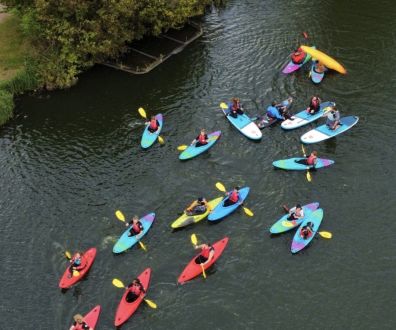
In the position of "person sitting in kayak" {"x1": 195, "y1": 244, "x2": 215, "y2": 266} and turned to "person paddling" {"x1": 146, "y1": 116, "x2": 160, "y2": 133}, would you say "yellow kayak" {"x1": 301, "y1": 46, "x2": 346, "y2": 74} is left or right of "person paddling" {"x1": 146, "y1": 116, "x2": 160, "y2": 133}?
right

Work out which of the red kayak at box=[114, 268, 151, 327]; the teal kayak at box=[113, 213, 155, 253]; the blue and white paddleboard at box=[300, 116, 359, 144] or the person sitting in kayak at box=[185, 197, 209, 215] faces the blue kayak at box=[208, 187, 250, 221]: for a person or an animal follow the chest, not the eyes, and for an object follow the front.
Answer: the blue and white paddleboard at box=[300, 116, 359, 144]

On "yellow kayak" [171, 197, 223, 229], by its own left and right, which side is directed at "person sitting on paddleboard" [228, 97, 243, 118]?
back

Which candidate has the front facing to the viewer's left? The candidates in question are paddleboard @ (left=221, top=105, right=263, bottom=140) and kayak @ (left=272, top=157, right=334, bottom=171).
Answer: kayak @ (left=272, top=157, right=334, bottom=171)

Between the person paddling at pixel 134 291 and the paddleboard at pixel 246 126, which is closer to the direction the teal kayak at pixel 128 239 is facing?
the person paddling

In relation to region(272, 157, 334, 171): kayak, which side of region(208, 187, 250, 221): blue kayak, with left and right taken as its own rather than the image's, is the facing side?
back

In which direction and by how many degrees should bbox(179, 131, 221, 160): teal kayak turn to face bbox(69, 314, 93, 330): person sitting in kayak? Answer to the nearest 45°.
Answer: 0° — it already faces them

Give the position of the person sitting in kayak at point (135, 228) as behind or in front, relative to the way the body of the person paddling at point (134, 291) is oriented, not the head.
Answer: behind

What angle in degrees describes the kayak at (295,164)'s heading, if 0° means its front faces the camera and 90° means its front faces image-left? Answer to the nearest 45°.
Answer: approximately 90°

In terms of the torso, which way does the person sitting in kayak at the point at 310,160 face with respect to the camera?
to the viewer's left

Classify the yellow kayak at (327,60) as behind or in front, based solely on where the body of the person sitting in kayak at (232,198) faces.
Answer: behind

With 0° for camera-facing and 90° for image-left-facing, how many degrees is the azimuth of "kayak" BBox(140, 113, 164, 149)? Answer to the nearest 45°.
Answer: approximately 45°

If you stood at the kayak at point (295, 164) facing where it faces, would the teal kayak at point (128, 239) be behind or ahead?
ahead

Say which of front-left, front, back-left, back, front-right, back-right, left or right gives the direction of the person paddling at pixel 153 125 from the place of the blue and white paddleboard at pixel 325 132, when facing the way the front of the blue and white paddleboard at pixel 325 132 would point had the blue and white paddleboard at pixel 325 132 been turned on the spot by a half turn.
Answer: back-left

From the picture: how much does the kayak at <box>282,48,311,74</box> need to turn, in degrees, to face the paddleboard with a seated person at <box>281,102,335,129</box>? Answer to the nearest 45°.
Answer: approximately 45° to its left
